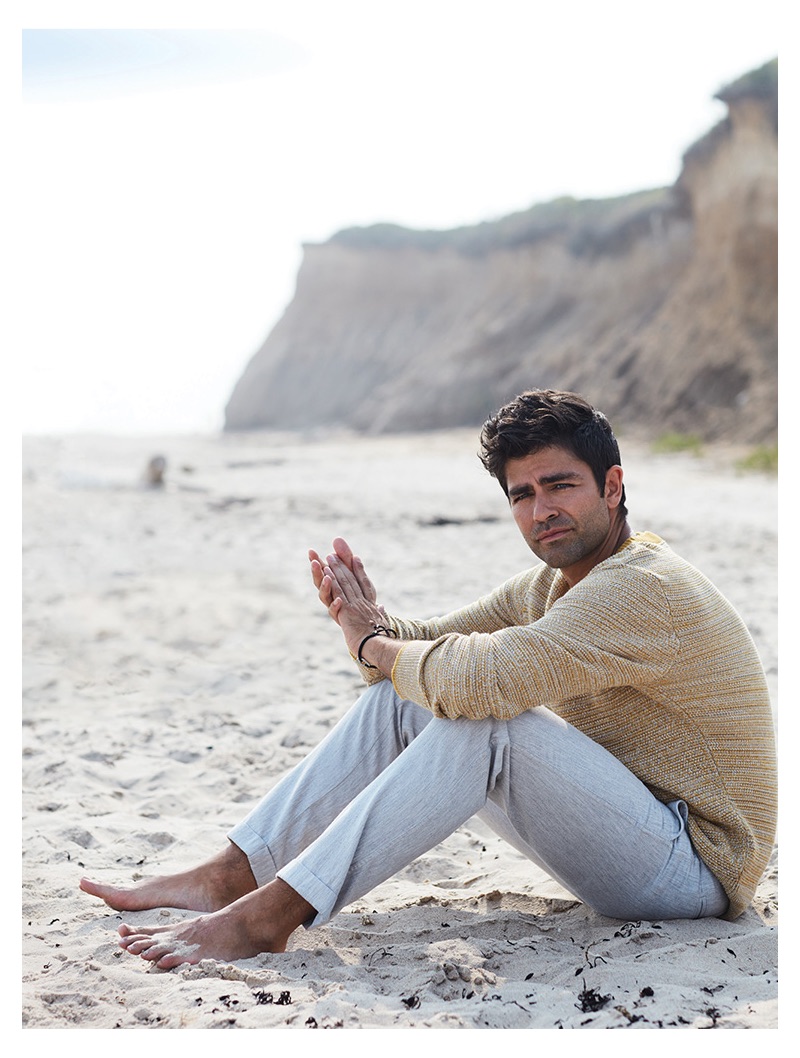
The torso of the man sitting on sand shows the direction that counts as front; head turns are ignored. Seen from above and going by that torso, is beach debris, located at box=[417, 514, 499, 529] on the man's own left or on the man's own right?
on the man's own right

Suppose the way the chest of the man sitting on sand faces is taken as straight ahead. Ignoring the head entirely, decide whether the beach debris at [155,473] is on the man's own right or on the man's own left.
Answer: on the man's own right

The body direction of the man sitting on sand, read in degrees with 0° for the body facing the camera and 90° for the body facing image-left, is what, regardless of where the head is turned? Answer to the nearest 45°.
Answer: approximately 90°

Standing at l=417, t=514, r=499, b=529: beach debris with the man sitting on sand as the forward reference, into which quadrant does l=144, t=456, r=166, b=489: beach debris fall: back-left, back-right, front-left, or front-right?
back-right

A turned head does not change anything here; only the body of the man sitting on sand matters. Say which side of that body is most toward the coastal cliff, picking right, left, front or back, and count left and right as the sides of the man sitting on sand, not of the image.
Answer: right

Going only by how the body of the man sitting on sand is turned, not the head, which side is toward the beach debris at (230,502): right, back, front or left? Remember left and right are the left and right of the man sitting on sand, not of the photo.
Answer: right
